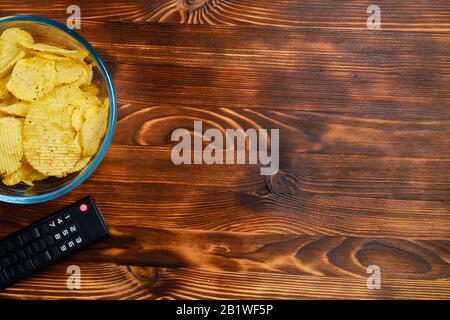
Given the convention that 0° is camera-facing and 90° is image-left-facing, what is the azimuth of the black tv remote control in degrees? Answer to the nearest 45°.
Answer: approximately 225°
